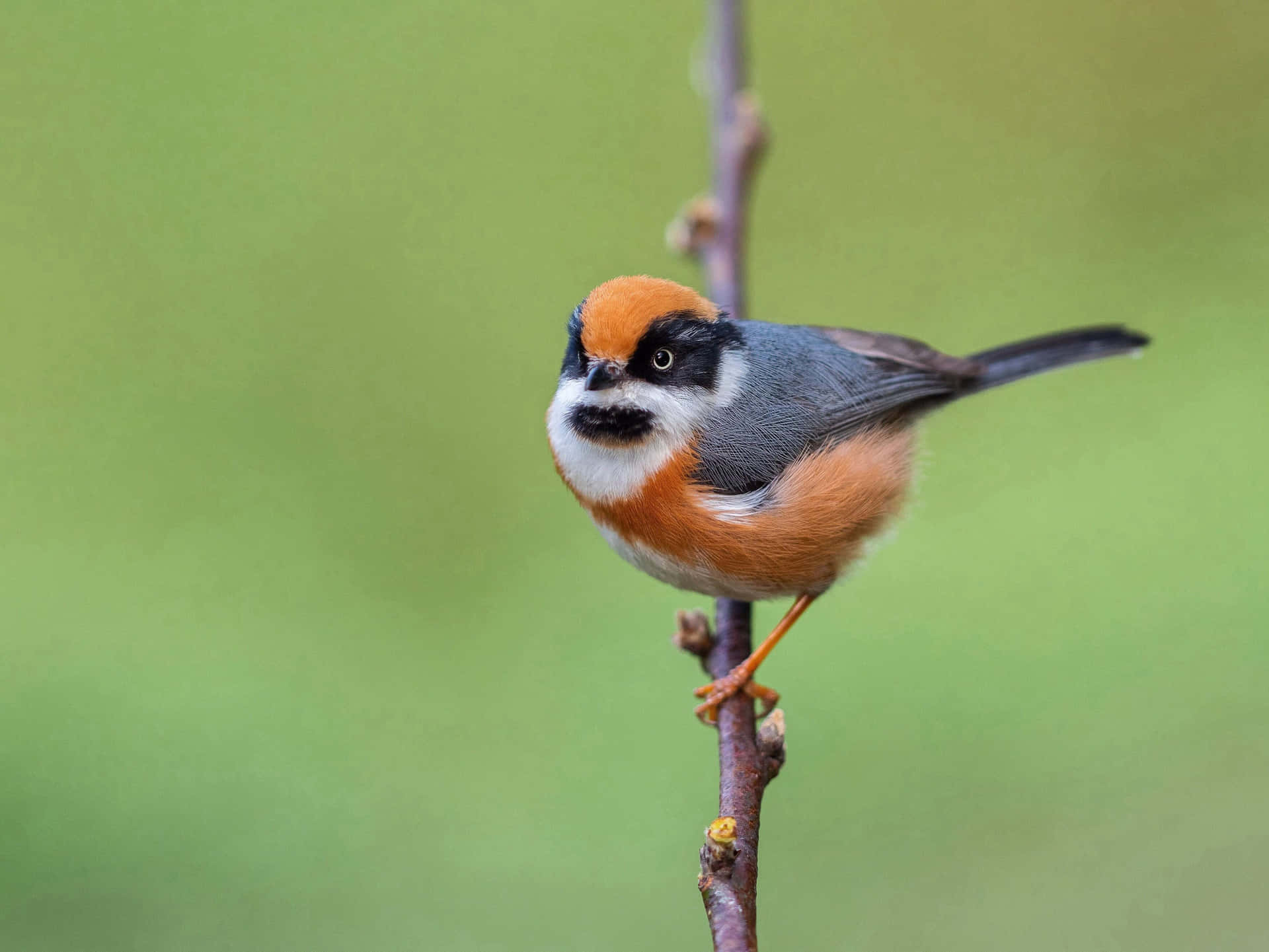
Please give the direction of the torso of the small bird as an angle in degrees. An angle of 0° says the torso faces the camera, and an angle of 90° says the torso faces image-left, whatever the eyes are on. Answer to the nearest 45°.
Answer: approximately 45°
